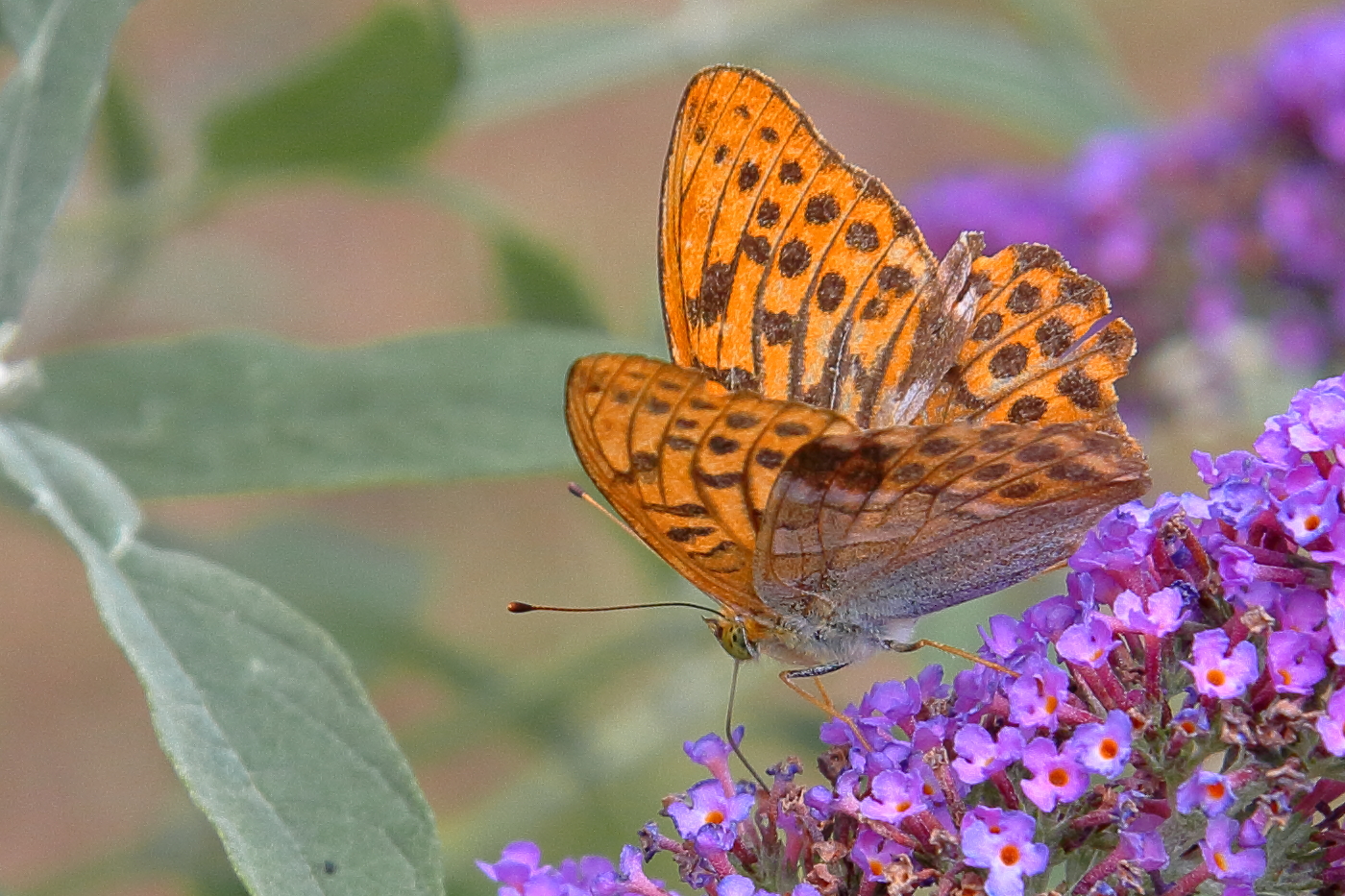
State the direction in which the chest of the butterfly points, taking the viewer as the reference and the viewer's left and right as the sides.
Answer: facing to the left of the viewer

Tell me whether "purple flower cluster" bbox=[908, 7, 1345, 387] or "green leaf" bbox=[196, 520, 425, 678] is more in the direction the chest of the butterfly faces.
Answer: the green leaf

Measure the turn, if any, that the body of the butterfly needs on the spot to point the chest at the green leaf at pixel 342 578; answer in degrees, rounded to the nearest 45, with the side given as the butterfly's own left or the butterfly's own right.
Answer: approximately 45° to the butterfly's own right

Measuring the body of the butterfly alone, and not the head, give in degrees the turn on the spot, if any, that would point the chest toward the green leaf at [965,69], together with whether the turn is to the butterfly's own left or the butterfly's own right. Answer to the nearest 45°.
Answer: approximately 90° to the butterfly's own right

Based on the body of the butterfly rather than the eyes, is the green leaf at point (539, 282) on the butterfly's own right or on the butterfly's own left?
on the butterfly's own right

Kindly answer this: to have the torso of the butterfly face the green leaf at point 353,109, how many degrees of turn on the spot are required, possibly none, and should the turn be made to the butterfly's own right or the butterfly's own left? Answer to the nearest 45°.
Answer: approximately 45° to the butterfly's own right

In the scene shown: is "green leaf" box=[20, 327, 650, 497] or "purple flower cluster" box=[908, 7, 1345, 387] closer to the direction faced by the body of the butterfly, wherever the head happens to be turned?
the green leaf
